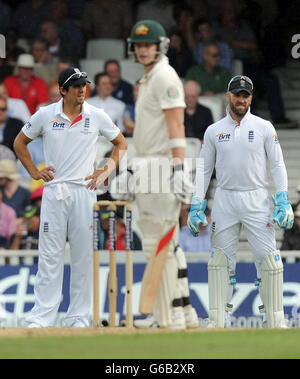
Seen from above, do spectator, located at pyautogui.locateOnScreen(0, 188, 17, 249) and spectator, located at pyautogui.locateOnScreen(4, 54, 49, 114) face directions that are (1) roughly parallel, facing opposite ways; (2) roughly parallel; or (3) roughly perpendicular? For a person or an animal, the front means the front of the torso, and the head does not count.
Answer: roughly parallel

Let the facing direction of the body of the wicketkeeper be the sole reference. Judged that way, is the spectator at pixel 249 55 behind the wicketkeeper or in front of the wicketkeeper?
behind

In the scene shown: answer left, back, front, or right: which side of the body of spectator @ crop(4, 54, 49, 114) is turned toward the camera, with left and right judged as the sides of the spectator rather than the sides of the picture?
front

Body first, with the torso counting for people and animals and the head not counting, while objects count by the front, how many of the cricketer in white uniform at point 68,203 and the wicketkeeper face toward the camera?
2

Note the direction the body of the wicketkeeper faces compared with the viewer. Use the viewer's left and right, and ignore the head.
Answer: facing the viewer

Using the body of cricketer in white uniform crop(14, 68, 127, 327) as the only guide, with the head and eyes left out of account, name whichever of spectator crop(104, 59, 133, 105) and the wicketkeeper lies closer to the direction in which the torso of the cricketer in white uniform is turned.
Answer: the wicketkeeper

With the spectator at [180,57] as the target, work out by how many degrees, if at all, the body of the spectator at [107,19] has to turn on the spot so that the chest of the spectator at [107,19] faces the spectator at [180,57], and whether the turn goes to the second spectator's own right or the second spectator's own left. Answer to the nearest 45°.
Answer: approximately 45° to the second spectator's own left

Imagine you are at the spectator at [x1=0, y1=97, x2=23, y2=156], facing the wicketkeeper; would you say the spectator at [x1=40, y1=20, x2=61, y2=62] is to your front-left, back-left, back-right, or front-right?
back-left

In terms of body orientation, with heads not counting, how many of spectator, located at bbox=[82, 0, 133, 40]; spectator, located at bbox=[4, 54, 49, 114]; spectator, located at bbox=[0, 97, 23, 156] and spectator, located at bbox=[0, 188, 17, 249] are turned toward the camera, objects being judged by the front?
4

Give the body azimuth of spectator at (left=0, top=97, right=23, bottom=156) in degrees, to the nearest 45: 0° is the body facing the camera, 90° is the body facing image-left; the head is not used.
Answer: approximately 0°

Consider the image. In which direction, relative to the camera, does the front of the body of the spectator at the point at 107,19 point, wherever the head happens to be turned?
toward the camera

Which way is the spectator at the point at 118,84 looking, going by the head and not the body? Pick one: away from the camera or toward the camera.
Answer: toward the camera

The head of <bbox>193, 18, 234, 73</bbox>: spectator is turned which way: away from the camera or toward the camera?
toward the camera
